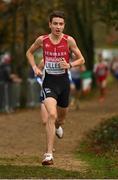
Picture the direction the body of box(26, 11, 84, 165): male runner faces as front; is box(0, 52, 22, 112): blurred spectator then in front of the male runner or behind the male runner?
behind

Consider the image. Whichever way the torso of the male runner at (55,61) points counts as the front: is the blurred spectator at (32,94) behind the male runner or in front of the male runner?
behind

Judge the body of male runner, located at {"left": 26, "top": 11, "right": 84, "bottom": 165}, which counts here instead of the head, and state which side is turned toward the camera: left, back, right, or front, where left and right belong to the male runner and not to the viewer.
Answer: front
